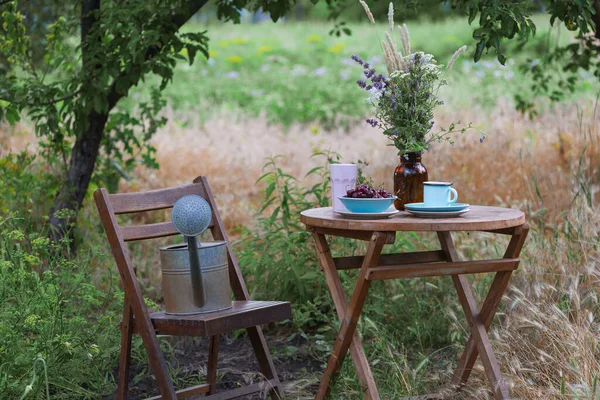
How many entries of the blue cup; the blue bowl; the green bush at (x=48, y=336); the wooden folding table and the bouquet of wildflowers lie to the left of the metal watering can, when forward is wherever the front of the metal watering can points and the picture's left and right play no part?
4

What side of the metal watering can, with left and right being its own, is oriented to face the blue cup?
left

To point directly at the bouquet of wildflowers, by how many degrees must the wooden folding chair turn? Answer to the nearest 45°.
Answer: approximately 45° to its left

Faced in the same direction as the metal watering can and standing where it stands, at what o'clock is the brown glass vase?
The brown glass vase is roughly at 9 o'clock from the metal watering can.

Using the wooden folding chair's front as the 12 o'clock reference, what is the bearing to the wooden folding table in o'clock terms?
The wooden folding table is roughly at 11 o'clock from the wooden folding chair.

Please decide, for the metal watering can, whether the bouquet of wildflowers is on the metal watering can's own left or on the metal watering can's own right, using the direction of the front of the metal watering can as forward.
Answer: on the metal watering can's own left

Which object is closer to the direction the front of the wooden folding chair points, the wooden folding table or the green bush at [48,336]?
the wooden folding table

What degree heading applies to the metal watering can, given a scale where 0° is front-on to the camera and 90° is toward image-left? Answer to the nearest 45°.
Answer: approximately 0°

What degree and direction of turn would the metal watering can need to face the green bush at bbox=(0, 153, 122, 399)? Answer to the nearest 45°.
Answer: approximately 135° to its right

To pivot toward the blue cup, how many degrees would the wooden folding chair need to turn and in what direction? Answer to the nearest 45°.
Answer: approximately 45° to its left

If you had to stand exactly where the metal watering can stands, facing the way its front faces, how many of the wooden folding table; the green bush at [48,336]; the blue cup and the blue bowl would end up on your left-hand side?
3
